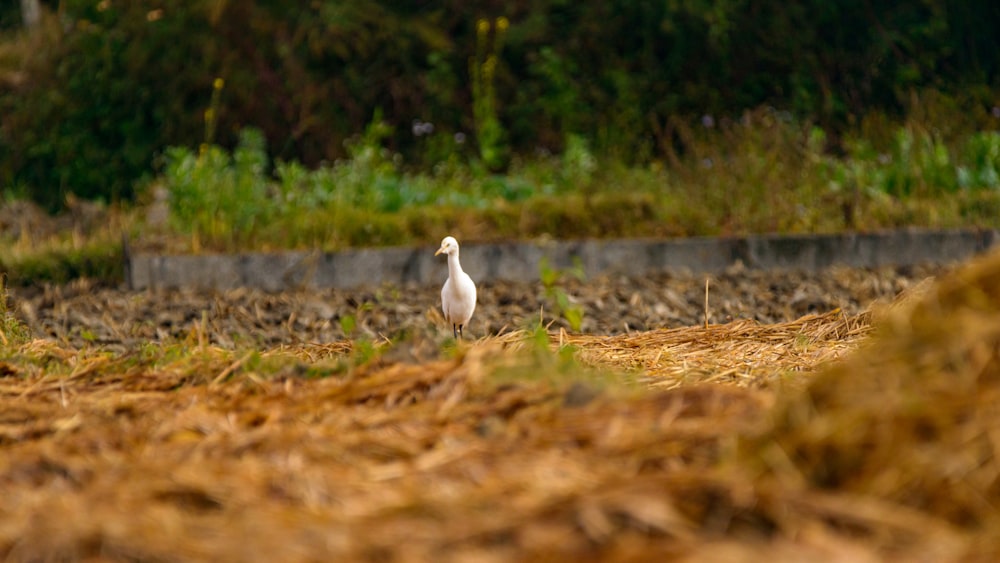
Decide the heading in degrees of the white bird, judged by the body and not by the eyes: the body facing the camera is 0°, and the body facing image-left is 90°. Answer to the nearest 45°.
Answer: approximately 45°

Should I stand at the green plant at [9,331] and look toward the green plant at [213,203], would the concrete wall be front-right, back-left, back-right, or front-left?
front-right

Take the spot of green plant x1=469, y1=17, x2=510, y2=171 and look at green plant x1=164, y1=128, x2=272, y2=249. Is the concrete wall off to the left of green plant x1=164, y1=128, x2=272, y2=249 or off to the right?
left

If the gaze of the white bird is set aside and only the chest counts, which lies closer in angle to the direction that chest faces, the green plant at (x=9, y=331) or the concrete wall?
the green plant

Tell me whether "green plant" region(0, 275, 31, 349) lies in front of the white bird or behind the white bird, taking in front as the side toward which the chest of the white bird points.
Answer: in front

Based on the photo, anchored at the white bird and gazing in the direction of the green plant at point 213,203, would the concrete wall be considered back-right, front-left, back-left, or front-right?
front-right

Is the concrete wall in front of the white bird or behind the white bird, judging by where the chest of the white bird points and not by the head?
behind

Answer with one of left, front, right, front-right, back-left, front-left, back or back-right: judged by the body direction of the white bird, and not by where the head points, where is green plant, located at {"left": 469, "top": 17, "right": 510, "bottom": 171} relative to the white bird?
back-right

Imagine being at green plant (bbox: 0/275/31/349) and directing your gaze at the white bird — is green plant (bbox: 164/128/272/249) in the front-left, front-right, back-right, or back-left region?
front-left
